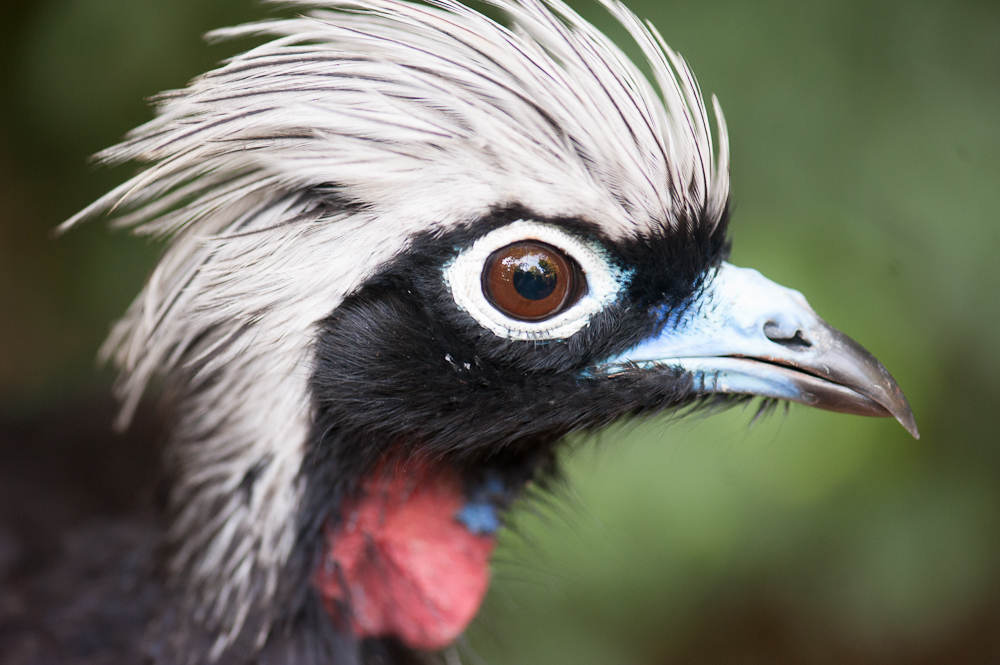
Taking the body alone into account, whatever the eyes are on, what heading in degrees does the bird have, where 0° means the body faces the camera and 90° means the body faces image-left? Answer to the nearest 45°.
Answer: approximately 270°
